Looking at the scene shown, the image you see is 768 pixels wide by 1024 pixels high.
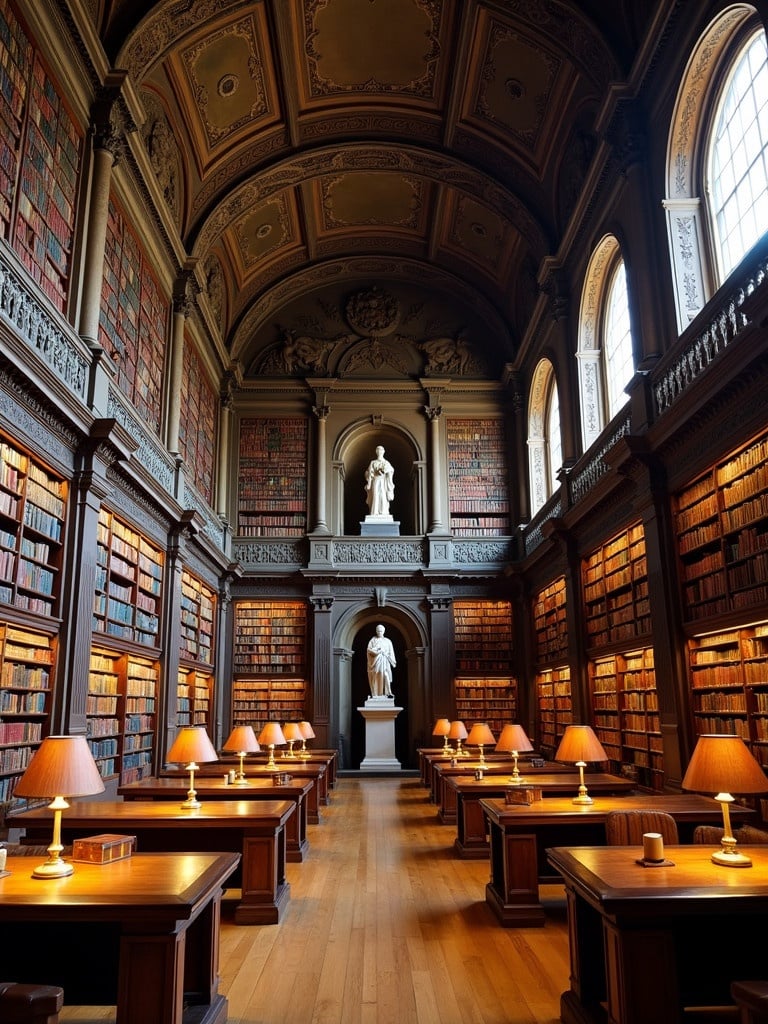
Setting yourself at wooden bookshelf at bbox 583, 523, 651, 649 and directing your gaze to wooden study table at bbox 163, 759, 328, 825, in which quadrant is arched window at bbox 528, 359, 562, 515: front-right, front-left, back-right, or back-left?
back-right

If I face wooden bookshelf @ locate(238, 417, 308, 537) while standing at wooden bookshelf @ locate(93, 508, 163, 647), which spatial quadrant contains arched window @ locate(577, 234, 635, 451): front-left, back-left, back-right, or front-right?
front-right

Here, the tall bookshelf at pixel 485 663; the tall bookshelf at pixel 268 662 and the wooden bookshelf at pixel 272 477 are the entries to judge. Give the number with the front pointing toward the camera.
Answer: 3

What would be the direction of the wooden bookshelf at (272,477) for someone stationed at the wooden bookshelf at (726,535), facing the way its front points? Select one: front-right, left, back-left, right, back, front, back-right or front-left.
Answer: right

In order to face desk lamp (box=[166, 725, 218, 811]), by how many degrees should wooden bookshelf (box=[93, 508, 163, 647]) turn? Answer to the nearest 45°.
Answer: approximately 45° to its right

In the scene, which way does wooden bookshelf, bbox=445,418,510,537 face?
toward the camera

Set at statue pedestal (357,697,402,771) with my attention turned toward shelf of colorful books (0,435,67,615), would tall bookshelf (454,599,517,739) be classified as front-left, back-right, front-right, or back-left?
back-left

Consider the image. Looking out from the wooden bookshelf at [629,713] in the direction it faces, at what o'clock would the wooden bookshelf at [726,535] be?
the wooden bookshelf at [726,535] is roughly at 10 o'clock from the wooden bookshelf at [629,713].

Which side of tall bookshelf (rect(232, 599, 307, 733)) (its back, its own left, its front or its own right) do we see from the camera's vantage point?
front

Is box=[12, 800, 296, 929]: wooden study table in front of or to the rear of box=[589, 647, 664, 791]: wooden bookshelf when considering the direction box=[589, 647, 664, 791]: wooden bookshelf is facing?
in front

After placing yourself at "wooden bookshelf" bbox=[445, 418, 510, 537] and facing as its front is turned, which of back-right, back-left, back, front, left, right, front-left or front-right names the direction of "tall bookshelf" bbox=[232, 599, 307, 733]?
right

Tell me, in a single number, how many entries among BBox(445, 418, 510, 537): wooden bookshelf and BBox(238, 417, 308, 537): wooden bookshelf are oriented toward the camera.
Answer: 2

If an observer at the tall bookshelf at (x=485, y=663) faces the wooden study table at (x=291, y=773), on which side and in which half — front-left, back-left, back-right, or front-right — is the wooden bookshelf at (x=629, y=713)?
front-left

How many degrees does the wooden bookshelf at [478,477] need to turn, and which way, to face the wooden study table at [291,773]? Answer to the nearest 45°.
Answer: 0° — it already faces it

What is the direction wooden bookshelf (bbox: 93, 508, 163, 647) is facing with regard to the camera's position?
facing the viewer and to the right of the viewer

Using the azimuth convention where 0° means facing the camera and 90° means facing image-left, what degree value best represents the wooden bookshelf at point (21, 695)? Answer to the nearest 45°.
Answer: approximately 315°

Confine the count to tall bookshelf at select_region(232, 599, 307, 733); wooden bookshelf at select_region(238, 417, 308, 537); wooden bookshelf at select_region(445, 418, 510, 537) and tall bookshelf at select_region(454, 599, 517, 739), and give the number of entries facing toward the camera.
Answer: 4

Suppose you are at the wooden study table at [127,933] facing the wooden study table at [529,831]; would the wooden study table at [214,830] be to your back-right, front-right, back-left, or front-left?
front-left

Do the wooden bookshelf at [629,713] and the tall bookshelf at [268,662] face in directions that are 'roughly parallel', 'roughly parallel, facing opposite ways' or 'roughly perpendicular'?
roughly perpendicular

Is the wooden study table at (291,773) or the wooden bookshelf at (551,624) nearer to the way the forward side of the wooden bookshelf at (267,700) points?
the wooden study table

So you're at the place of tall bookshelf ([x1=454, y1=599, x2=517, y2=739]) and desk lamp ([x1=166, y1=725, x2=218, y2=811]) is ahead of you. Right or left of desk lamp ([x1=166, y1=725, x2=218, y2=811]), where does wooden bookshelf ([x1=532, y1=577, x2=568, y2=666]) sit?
left
